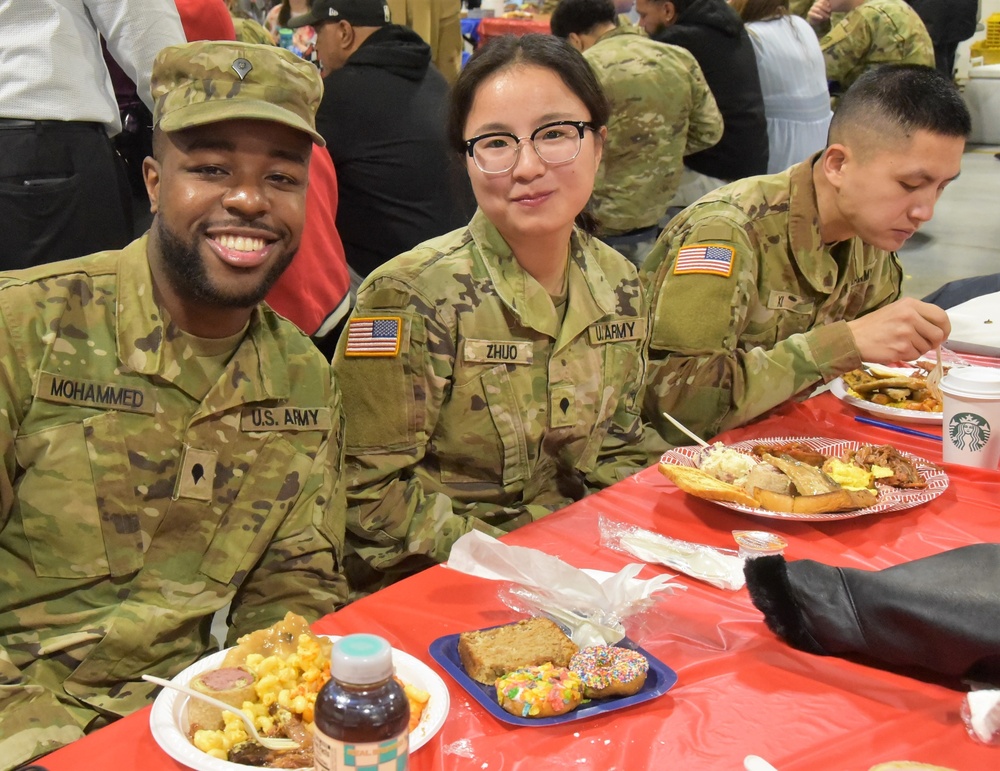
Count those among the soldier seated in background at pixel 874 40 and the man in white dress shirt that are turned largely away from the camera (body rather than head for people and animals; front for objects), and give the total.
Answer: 1

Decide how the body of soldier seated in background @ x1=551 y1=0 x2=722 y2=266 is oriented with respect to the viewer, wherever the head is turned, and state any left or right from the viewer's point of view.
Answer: facing away from the viewer and to the left of the viewer

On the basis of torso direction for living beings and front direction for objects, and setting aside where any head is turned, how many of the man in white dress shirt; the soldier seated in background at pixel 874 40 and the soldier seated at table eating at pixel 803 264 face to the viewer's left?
1

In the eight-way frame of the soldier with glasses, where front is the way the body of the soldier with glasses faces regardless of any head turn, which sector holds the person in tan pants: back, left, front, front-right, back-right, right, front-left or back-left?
back-left

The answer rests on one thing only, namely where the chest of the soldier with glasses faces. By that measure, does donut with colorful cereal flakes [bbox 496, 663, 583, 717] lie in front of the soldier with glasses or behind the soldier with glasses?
in front

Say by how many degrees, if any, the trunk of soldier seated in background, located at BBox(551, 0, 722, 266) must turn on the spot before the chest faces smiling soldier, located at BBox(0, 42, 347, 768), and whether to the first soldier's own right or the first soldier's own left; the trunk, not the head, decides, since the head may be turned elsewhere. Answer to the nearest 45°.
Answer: approximately 135° to the first soldier's own left

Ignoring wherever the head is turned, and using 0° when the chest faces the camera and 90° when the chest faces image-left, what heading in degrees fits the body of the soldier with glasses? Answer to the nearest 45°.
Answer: approximately 315°

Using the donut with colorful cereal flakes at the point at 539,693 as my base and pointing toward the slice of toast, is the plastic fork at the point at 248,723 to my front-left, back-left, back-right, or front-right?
back-left
